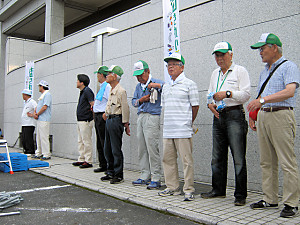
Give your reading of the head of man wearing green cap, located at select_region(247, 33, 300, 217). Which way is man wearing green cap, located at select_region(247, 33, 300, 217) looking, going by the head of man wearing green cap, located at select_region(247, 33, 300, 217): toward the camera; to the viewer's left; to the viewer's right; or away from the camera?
to the viewer's left

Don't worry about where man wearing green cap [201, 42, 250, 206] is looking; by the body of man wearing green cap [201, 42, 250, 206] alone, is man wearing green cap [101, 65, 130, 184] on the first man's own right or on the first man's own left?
on the first man's own right

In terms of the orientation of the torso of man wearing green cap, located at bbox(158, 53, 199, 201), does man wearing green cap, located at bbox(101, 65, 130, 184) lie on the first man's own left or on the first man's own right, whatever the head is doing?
on the first man's own right

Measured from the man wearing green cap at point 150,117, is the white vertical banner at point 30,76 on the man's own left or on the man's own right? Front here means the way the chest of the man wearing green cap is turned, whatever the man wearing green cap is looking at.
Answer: on the man's own right

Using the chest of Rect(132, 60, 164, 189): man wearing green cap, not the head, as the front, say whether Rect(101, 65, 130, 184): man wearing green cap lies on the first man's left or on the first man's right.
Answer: on the first man's right

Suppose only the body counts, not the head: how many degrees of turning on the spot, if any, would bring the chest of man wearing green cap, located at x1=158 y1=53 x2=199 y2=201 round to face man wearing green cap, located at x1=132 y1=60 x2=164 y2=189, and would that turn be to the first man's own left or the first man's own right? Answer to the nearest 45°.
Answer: approximately 90° to the first man's own right

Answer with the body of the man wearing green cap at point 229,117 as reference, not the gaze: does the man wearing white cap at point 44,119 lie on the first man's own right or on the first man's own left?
on the first man's own right

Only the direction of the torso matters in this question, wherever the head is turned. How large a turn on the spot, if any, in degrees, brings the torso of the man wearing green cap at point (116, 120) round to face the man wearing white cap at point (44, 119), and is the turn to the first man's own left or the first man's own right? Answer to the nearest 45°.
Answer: approximately 90° to the first man's own right

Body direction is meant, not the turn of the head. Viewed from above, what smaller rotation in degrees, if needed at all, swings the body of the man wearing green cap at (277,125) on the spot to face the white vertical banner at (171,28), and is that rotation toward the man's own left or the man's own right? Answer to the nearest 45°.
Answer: approximately 90° to the man's own right

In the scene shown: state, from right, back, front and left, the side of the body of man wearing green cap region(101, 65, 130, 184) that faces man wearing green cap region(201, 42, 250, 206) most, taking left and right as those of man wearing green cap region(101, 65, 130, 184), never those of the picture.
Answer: left

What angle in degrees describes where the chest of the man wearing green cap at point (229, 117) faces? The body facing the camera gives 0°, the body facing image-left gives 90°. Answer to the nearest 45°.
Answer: approximately 45°

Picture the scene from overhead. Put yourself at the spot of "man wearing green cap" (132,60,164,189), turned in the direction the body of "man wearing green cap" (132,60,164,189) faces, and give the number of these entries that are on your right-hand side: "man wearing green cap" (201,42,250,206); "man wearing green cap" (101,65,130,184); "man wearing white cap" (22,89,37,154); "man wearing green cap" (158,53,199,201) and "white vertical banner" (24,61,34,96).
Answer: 3

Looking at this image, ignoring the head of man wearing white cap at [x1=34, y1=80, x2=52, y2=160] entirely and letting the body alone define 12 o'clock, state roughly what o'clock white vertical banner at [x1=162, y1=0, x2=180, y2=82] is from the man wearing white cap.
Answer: The white vertical banner is roughly at 8 o'clock from the man wearing white cap.

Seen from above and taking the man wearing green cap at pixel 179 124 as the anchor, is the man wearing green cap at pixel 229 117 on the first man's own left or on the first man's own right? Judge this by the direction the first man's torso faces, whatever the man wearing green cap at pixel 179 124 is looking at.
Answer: on the first man's own left

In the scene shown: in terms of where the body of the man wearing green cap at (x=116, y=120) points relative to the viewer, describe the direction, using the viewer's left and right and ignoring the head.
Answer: facing the viewer and to the left of the viewer

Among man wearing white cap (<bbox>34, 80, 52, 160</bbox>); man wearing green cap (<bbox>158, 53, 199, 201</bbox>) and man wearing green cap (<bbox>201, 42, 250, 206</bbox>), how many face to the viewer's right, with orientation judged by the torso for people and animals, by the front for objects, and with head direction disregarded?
0
